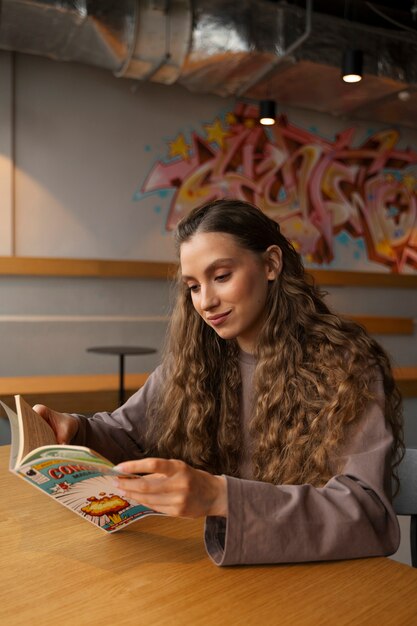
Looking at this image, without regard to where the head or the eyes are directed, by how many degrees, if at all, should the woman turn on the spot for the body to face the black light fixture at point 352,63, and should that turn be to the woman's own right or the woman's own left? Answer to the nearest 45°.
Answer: approximately 135° to the woman's own right

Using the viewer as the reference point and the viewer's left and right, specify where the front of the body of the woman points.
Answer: facing the viewer and to the left of the viewer

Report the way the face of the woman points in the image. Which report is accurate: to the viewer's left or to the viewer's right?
to the viewer's left

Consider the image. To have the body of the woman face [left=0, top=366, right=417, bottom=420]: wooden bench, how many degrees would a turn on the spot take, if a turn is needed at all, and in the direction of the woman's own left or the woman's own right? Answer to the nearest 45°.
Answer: approximately 135° to the woman's own right

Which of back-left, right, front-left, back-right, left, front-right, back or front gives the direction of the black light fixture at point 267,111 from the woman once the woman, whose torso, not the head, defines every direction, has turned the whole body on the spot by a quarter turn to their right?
front-right
